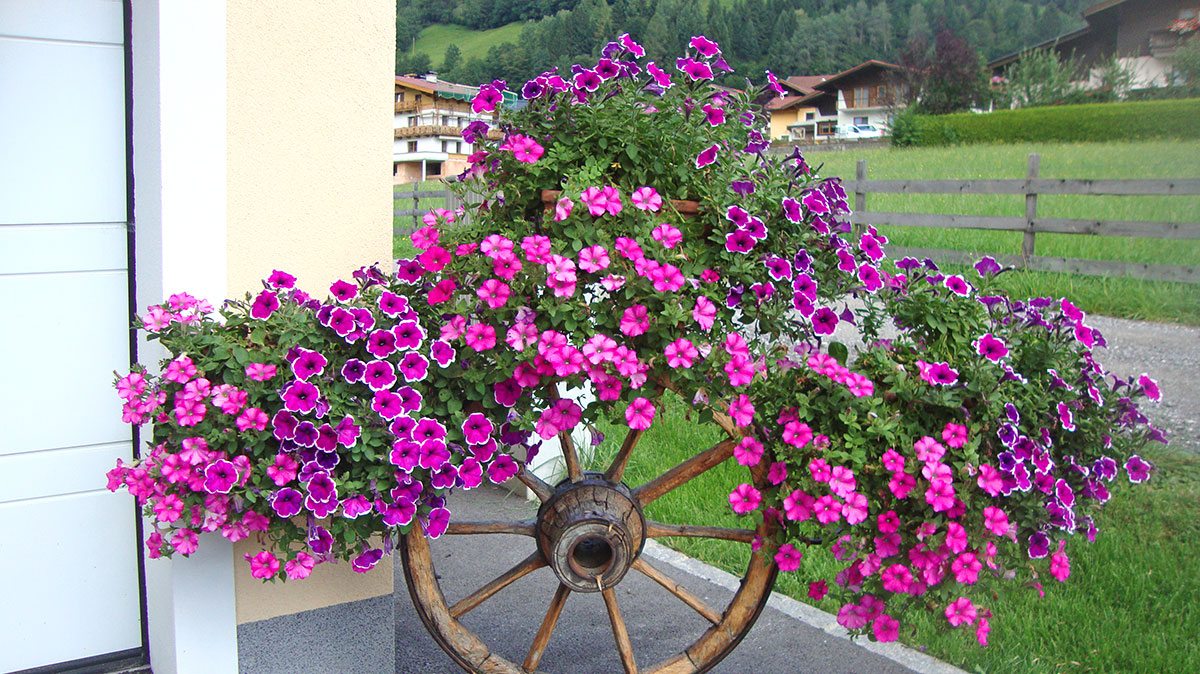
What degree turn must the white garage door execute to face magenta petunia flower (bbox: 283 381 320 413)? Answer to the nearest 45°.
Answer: approximately 45° to its left

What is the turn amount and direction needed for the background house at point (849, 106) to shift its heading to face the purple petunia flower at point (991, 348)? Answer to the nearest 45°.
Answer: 0° — it already faces it

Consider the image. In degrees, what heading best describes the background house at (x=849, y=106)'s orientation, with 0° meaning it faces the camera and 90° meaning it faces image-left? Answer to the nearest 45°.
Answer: approximately 0°

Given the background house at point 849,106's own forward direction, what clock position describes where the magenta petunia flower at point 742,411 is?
The magenta petunia flower is roughly at 12 o'clock from the background house.

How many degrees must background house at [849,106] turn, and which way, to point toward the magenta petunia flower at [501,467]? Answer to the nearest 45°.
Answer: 0° — it already faces it

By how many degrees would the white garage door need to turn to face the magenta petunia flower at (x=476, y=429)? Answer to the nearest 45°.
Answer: approximately 45° to its left

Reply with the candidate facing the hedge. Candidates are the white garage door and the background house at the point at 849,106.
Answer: the background house

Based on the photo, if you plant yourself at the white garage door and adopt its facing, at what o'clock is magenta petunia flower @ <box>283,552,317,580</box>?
The magenta petunia flower is roughly at 11 o'clock from the white garage door.

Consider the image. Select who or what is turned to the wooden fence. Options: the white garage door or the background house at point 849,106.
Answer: the background house

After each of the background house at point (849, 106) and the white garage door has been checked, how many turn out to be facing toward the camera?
2

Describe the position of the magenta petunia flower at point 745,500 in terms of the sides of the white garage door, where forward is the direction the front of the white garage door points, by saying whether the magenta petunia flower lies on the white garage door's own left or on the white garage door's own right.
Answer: on the white garage door's own left

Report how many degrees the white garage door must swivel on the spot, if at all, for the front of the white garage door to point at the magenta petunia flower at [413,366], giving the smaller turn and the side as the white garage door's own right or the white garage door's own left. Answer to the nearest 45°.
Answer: approximately 45° to the white garage door's own left

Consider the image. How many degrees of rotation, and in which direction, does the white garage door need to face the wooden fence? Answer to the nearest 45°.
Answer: approximately 135° to its left

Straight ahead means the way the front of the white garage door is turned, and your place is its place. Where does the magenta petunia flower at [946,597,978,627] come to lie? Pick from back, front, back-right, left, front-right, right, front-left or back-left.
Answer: front-left

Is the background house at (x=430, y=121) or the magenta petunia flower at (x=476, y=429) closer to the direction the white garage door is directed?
the magenta petunia flower

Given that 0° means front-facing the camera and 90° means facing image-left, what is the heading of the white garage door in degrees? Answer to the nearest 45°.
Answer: approximately 0°
